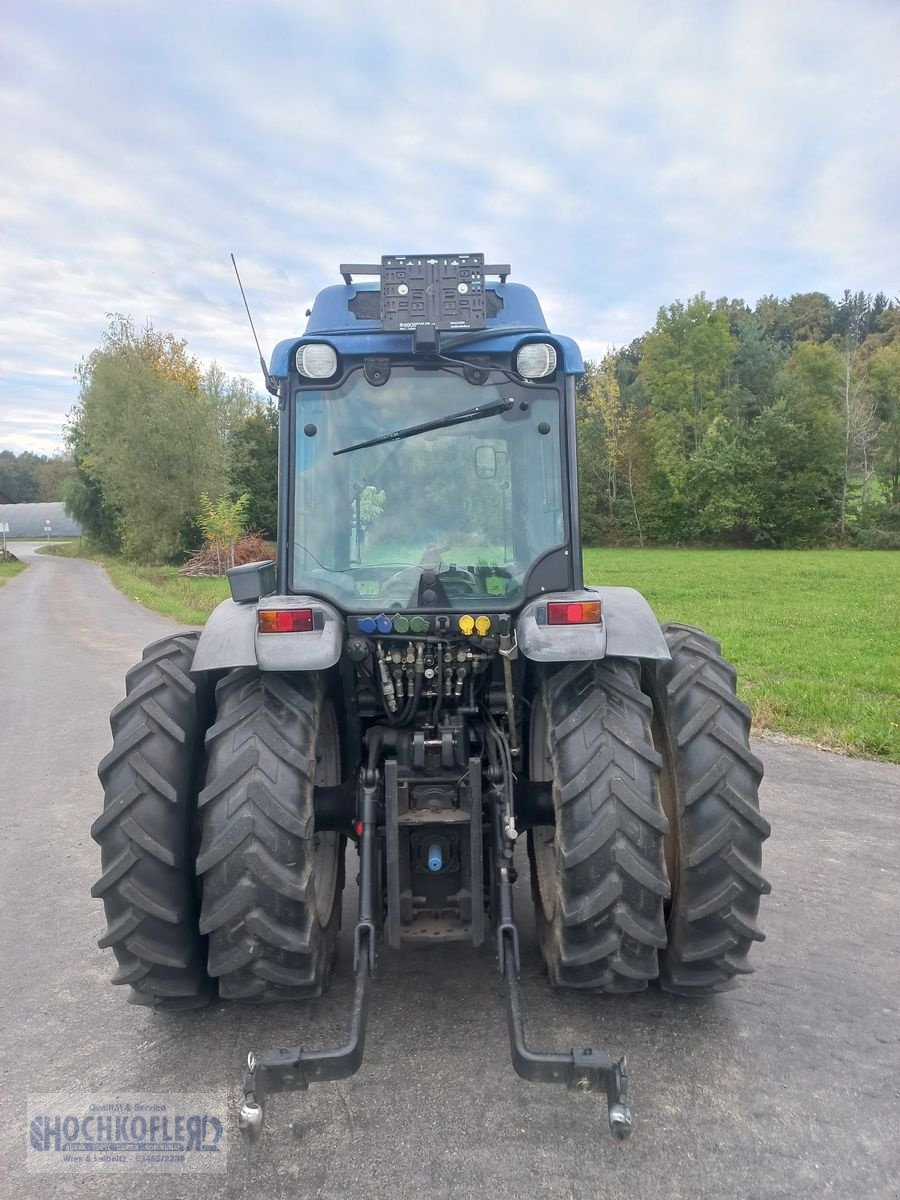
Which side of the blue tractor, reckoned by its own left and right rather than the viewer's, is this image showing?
back

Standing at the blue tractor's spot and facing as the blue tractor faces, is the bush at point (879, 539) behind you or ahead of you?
ahead
